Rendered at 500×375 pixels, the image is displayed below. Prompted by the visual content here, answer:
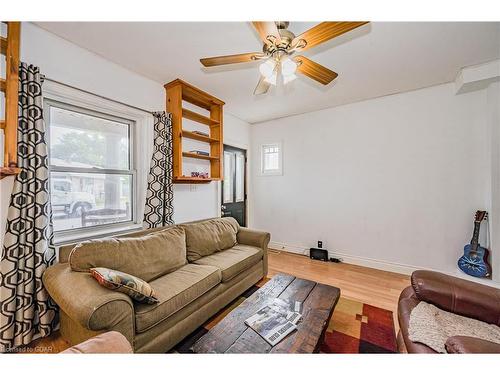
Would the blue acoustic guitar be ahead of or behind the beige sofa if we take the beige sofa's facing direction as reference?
ahead

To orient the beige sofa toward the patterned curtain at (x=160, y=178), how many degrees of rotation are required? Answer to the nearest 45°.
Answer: approximately 135° to its left

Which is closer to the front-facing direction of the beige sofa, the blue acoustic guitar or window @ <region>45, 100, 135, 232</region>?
the blue acoustic guitar

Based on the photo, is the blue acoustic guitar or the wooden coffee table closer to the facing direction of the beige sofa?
the wooden coffee table

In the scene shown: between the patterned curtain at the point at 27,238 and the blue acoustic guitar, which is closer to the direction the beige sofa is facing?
the blue acoustic guitar

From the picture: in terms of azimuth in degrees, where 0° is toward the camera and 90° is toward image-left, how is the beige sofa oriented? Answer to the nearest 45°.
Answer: approximately 315°

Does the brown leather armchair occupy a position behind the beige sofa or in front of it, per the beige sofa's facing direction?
in front

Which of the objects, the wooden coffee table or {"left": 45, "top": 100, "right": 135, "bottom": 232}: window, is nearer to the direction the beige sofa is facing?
the wooden coffee table

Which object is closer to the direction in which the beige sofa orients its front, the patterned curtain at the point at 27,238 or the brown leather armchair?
the brown leather armchair

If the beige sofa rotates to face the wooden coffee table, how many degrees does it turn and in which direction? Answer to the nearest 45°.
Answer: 0° — it already faces it
